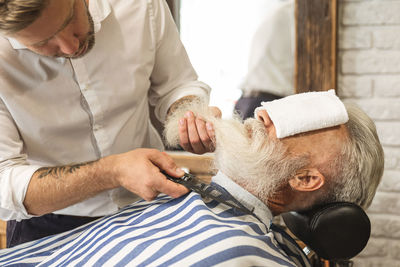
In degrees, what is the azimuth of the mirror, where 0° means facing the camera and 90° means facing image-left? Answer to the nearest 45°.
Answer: approximately 0°

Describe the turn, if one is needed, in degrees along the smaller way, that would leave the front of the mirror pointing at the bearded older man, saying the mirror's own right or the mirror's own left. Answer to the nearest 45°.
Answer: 0° — it already faces them
